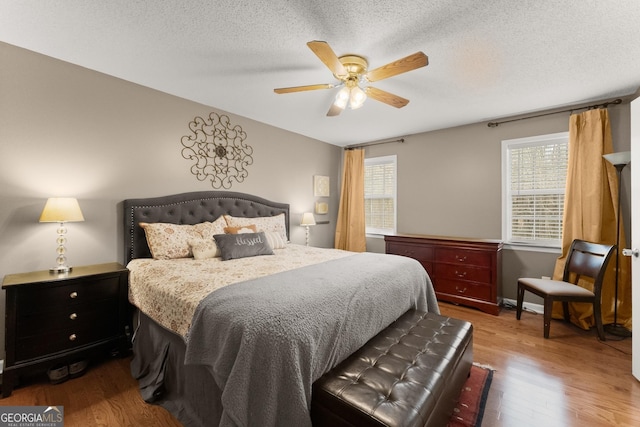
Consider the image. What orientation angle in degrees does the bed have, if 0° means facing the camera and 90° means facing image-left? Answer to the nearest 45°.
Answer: approximately 315°

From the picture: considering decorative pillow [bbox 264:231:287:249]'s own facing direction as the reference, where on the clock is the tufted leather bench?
The tufted leather bench is roughly at 1 o'clock from the decorative pillow.

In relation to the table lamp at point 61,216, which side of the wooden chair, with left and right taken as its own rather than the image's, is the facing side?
front

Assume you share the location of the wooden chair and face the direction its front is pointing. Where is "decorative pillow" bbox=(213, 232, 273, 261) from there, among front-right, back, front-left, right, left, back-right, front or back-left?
front

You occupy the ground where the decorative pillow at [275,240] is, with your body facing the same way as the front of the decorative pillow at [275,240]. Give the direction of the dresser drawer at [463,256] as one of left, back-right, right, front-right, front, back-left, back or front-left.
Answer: front-left

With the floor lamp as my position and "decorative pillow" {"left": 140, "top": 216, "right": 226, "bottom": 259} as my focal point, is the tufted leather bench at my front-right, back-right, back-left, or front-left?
front-left

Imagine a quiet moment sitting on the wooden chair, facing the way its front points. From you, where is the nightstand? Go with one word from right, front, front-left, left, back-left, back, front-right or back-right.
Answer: front

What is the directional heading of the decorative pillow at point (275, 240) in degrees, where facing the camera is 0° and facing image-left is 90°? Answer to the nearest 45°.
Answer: approximately 315°

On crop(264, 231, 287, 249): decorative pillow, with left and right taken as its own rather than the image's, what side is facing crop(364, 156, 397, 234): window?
left

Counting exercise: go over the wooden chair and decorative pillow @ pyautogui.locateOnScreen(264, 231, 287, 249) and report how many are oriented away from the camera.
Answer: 0

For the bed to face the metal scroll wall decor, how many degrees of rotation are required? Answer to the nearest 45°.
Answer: approximately 135° to its left

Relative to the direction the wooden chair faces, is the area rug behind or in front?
in front

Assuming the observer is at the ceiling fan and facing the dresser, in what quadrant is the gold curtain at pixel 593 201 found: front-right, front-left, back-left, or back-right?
front-right

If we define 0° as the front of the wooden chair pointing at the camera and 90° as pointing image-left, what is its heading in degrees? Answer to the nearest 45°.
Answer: approximately 45°

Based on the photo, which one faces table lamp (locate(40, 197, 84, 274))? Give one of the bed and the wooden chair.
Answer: the wooden chair

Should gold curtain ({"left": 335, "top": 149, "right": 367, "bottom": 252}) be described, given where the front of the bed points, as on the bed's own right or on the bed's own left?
on the bed's own left

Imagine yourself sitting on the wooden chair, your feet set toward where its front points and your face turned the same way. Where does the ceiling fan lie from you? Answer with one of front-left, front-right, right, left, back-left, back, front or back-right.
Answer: front
